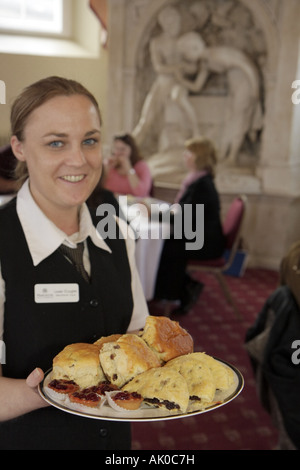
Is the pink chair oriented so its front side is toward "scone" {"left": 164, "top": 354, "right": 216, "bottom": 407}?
no

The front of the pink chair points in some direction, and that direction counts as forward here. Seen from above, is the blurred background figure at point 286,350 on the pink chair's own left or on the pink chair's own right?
on the pink chair's own left

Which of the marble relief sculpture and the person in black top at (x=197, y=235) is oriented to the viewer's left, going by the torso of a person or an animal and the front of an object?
the person in black top

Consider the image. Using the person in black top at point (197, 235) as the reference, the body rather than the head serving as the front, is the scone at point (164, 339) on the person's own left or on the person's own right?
on the person's own left

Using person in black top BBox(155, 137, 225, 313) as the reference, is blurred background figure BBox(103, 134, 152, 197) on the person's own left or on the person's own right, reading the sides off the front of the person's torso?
on the person's own right

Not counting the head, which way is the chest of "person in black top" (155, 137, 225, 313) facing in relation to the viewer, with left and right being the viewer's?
facing to the left of the viewer

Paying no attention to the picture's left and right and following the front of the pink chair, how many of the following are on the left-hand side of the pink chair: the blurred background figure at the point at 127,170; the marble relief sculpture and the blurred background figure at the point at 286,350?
1

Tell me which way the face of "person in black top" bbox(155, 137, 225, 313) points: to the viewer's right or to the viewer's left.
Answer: to the viewer's left

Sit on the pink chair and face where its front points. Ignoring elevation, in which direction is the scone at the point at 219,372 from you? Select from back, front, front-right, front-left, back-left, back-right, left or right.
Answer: left

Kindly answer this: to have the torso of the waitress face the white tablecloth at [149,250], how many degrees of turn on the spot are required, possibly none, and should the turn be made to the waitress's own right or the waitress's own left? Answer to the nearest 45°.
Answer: approximately 135° to the waitress's own left

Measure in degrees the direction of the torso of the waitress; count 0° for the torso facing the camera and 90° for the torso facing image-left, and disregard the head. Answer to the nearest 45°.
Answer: approximately 315°

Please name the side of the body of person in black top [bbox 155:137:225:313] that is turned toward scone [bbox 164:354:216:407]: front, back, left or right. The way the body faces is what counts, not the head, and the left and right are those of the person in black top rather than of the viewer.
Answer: left

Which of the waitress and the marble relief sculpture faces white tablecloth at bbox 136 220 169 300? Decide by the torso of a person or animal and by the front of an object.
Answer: the marble relief sculpture

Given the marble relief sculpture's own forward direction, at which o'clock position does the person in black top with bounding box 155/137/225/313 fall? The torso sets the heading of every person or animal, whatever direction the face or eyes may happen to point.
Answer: The person in black top is roughly at 12 o'clock from the marble relief sculpture.

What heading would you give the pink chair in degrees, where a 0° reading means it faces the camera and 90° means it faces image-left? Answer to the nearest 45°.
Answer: approximately 90°

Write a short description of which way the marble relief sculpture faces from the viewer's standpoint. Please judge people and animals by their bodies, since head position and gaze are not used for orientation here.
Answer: facing the viewer

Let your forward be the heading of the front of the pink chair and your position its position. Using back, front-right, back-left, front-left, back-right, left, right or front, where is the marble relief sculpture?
right

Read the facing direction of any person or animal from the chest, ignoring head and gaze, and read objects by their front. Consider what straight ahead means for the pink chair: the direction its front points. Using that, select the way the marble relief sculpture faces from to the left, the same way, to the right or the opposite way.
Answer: to the left

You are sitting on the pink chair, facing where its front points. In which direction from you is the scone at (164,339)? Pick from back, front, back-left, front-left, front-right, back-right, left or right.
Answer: left
